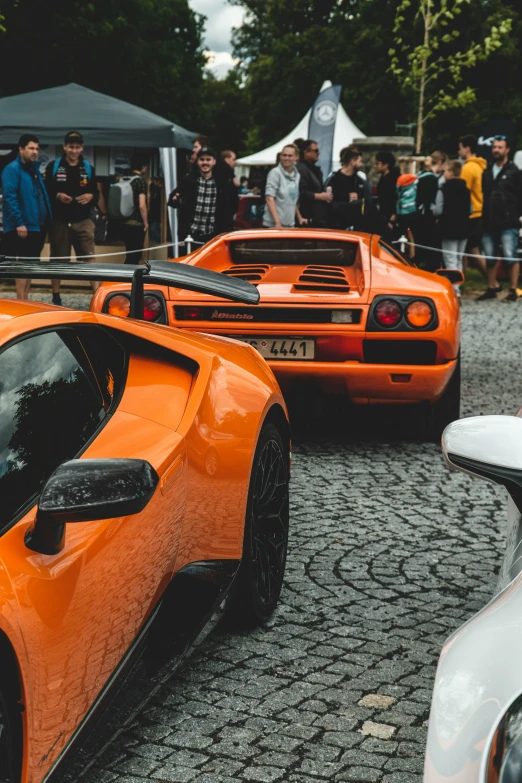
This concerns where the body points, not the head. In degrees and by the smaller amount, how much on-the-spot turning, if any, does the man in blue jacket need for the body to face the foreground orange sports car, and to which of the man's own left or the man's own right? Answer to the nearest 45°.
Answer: approximately 45° to the man's own right

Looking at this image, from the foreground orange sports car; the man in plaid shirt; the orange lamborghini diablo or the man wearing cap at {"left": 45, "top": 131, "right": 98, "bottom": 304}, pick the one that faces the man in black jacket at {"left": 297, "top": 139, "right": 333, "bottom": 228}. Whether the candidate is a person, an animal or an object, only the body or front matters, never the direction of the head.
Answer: the orange lamborghini diablo

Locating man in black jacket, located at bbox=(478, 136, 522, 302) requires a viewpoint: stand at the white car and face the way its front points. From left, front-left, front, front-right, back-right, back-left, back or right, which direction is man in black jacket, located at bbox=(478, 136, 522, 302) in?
back

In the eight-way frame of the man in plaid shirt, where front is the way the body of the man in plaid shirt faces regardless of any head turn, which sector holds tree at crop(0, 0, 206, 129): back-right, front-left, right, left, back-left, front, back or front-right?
back

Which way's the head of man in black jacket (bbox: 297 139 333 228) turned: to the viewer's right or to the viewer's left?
to the viewer's right

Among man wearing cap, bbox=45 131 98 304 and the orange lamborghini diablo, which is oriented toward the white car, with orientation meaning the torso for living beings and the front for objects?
the man wearing cap
